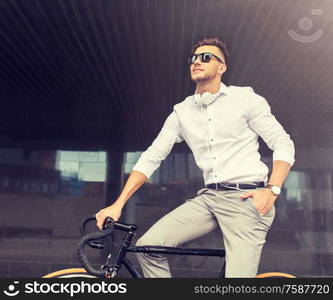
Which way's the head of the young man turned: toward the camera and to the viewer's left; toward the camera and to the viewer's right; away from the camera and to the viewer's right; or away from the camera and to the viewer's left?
toward the camera and to the viewer's left

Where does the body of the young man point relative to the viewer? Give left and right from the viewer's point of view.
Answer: facing the viewer and to the left of the viewer
